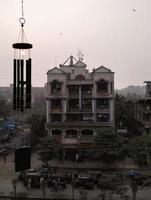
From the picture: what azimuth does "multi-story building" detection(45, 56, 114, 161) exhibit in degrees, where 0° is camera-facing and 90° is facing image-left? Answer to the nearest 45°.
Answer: approximately 0°

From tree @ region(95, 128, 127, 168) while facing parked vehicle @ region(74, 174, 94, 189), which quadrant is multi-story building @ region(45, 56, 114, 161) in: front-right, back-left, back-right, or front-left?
back-right

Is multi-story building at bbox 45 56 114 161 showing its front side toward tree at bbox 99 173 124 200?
yes

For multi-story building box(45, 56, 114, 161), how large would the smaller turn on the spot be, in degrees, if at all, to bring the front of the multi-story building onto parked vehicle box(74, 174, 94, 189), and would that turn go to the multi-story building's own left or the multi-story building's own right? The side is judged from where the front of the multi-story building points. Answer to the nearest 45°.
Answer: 0° — it already faces it

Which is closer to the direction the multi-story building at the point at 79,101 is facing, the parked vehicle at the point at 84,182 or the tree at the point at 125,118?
the parked vehicle

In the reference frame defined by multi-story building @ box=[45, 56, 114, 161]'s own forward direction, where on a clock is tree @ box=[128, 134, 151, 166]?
The tree is roughly at 11 o'clock from the multi-story building.

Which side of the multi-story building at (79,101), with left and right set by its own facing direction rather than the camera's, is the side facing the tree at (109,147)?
front

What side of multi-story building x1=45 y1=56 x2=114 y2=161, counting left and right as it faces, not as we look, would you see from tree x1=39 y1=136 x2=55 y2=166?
front

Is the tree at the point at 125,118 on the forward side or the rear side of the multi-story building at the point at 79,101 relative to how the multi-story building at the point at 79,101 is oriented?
on the rear side
